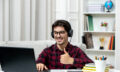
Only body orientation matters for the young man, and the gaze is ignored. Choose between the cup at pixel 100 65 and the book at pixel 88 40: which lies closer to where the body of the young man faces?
the cup

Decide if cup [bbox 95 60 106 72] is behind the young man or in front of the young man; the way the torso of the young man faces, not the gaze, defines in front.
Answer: in front

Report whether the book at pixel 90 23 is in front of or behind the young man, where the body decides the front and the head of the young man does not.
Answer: behind

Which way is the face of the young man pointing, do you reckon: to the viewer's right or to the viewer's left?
to the viewer's left

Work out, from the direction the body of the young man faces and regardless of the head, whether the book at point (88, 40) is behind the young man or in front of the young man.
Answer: behind

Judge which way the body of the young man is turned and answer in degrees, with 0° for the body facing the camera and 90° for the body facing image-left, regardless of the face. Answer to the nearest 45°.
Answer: approximately 0°
